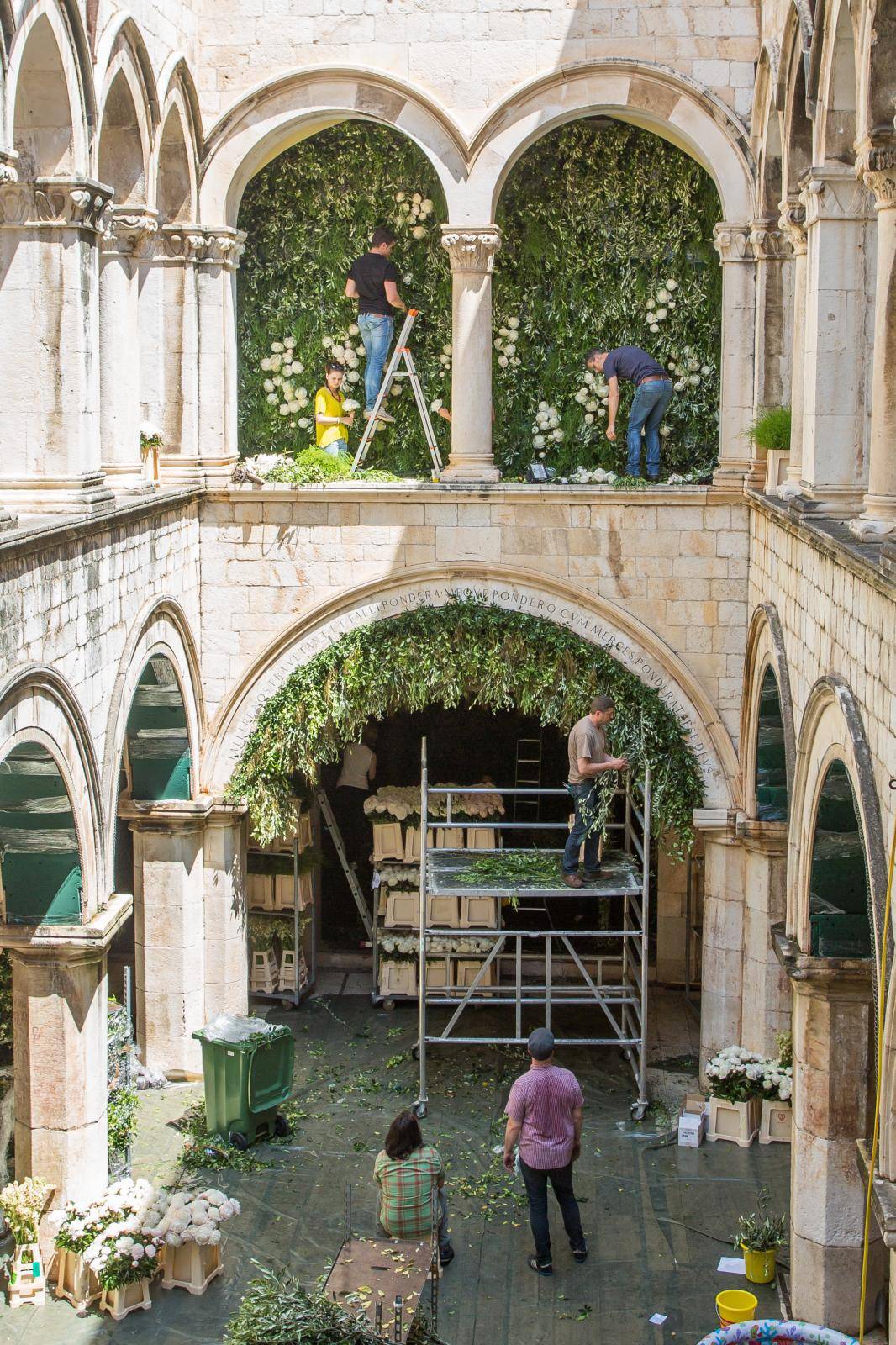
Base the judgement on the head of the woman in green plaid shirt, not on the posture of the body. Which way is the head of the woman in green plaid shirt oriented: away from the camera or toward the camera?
away from the camera

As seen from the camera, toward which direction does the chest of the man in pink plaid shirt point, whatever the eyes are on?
away from the camera

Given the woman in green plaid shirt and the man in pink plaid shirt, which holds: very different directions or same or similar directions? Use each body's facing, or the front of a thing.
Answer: same or similar directions

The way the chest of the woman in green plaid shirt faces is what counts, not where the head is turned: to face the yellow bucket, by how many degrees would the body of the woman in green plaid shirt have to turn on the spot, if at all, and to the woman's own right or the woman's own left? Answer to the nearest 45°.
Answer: approximately 90° to the woman's own right

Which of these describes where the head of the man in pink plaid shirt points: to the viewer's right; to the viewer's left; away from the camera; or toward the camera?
away from the camera

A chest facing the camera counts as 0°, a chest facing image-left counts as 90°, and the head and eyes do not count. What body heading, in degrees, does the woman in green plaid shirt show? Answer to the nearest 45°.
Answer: approximately 180°

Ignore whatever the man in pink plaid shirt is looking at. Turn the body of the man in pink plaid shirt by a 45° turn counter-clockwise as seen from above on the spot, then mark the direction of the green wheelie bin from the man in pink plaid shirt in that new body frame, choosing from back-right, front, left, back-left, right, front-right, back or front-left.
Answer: front

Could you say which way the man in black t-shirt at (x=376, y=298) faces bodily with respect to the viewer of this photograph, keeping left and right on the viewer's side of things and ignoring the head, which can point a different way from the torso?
facing away from the viewer and to the right of the viewer

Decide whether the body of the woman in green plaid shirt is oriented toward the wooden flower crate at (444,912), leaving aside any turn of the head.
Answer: yes

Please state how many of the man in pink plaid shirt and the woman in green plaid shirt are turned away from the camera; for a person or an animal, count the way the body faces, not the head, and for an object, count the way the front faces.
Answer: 2

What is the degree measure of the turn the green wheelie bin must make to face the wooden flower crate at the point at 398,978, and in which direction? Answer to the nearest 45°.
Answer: approximately 90° to its right
